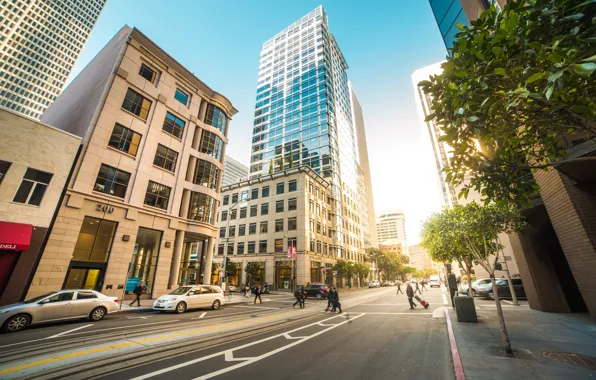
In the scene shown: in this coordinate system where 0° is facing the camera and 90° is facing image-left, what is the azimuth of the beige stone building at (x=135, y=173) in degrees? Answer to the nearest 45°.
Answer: approximately 315°

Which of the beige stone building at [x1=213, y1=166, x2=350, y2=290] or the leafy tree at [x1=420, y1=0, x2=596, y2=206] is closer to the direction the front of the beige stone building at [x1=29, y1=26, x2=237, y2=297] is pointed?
the leafy tree

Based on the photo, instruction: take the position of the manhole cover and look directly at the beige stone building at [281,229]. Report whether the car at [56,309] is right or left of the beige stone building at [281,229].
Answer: left

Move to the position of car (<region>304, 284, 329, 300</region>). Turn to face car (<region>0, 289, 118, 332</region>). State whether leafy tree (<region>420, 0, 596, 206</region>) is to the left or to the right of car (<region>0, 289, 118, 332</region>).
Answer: left

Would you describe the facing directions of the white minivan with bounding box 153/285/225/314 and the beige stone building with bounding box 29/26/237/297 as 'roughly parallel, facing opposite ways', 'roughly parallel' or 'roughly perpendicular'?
roughly perpendicular

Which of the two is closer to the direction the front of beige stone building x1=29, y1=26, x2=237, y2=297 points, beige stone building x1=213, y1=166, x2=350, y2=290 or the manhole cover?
the manhole cover

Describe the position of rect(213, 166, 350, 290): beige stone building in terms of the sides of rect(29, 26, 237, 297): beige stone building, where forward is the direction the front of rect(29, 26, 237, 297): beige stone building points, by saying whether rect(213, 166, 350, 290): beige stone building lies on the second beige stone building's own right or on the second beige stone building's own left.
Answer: on the second beige stone building's own left
